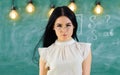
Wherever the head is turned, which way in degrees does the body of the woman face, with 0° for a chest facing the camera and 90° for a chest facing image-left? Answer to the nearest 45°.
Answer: approximately 0°
